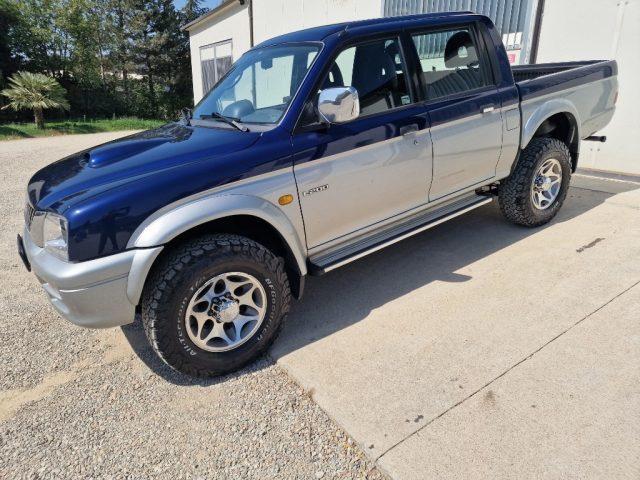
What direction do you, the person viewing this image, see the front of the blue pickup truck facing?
facing the viewer and to the left of the viewer

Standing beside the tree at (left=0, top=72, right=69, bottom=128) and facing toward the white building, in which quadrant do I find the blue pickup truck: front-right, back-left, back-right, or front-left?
front-right

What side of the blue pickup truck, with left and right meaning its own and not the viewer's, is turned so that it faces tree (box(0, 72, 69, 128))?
right

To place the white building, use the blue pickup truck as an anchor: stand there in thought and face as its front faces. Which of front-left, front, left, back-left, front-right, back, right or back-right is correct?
back

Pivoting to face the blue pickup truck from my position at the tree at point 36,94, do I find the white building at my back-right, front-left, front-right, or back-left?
front-left
